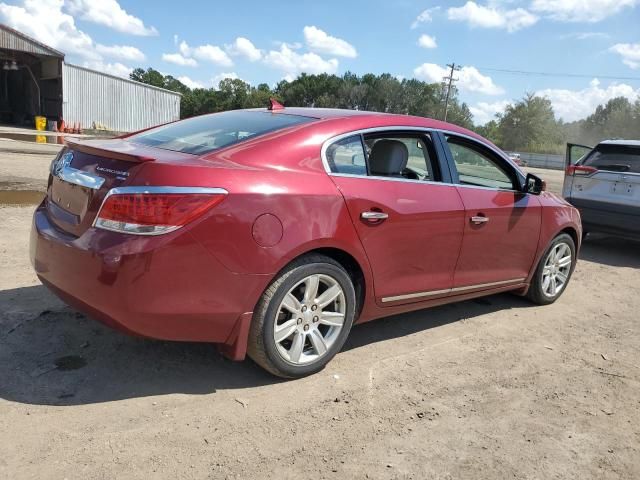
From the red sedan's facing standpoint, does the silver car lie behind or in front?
in front

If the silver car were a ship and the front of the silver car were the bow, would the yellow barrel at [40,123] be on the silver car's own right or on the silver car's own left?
on the silver car's own left

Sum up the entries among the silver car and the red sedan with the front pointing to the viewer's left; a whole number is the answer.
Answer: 0

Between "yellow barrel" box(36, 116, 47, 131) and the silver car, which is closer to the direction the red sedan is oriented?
the silver car

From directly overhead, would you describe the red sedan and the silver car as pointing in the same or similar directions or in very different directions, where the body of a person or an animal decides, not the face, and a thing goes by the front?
same or similar directions

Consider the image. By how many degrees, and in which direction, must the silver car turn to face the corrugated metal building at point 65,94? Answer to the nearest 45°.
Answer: approximately 45° to its left

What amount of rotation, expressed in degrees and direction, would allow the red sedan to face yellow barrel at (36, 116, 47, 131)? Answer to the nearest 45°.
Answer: approximately 90° to its left

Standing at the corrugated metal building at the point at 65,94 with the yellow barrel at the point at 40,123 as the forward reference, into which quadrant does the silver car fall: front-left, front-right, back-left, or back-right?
front-left

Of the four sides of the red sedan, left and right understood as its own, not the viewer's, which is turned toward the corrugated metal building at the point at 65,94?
left

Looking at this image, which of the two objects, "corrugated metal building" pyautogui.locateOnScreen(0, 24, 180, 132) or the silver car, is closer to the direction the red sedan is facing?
the silver car

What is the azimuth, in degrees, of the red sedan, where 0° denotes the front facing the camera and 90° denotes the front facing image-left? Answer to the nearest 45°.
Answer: approximately 225°

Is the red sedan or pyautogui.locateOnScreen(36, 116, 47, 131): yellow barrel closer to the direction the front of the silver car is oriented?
the yellow barrel

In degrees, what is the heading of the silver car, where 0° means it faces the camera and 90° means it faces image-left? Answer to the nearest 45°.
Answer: approximately 180°

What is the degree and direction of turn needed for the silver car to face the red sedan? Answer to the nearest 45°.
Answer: approximately 180°
